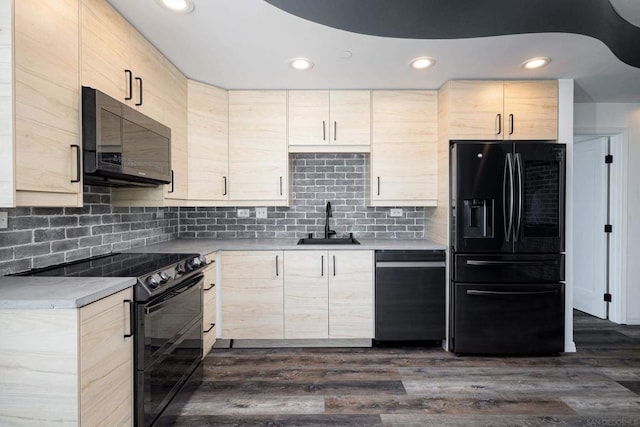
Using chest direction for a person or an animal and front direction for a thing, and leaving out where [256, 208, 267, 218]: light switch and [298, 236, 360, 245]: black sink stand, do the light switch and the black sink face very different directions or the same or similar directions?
same or similar directions

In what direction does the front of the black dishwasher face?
toward the camera

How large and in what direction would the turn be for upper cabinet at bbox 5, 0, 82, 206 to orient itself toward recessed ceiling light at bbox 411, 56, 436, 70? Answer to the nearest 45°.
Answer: approximately 45° to its left

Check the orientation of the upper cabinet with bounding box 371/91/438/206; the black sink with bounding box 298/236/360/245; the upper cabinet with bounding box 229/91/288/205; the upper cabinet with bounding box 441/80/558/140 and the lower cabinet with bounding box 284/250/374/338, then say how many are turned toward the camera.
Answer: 5

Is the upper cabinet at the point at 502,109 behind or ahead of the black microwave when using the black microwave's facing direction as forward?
ahead

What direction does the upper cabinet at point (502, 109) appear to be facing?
toward the camera

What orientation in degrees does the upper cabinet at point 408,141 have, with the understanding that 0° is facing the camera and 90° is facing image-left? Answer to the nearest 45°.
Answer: approximately 0°

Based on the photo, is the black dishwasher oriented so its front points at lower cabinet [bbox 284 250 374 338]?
no

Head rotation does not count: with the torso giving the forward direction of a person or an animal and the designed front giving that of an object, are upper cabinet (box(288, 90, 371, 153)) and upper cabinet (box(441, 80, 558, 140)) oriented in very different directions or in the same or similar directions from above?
same or similar directions

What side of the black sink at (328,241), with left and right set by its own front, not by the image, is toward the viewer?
front

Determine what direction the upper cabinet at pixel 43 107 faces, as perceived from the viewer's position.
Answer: facing the viewer and to the right of the viewer

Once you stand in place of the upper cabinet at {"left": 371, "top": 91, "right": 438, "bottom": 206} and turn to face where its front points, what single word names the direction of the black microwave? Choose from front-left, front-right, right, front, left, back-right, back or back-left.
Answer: front-right

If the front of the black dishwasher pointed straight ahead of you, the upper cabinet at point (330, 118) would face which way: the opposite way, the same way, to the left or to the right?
the same way

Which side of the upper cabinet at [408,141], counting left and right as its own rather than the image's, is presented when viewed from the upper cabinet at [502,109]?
left

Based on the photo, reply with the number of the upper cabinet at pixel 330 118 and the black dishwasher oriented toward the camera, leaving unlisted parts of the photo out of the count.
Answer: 2

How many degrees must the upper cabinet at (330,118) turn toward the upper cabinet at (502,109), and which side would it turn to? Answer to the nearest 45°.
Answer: approximately 90° to its left

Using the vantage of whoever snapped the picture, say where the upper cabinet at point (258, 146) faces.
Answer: facing the viewer

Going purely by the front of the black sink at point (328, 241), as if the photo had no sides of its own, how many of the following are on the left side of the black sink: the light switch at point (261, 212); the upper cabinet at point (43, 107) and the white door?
1

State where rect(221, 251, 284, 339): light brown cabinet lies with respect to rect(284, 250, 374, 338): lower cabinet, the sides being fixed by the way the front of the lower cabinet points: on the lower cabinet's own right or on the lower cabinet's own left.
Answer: on the lower cabinet's own right

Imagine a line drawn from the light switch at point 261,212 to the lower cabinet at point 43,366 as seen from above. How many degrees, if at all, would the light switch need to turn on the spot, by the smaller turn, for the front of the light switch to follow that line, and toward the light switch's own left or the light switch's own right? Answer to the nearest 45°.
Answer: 0° — it already faces it

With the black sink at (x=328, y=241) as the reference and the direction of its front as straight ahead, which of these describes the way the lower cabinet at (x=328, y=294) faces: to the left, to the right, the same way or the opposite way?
the same way
